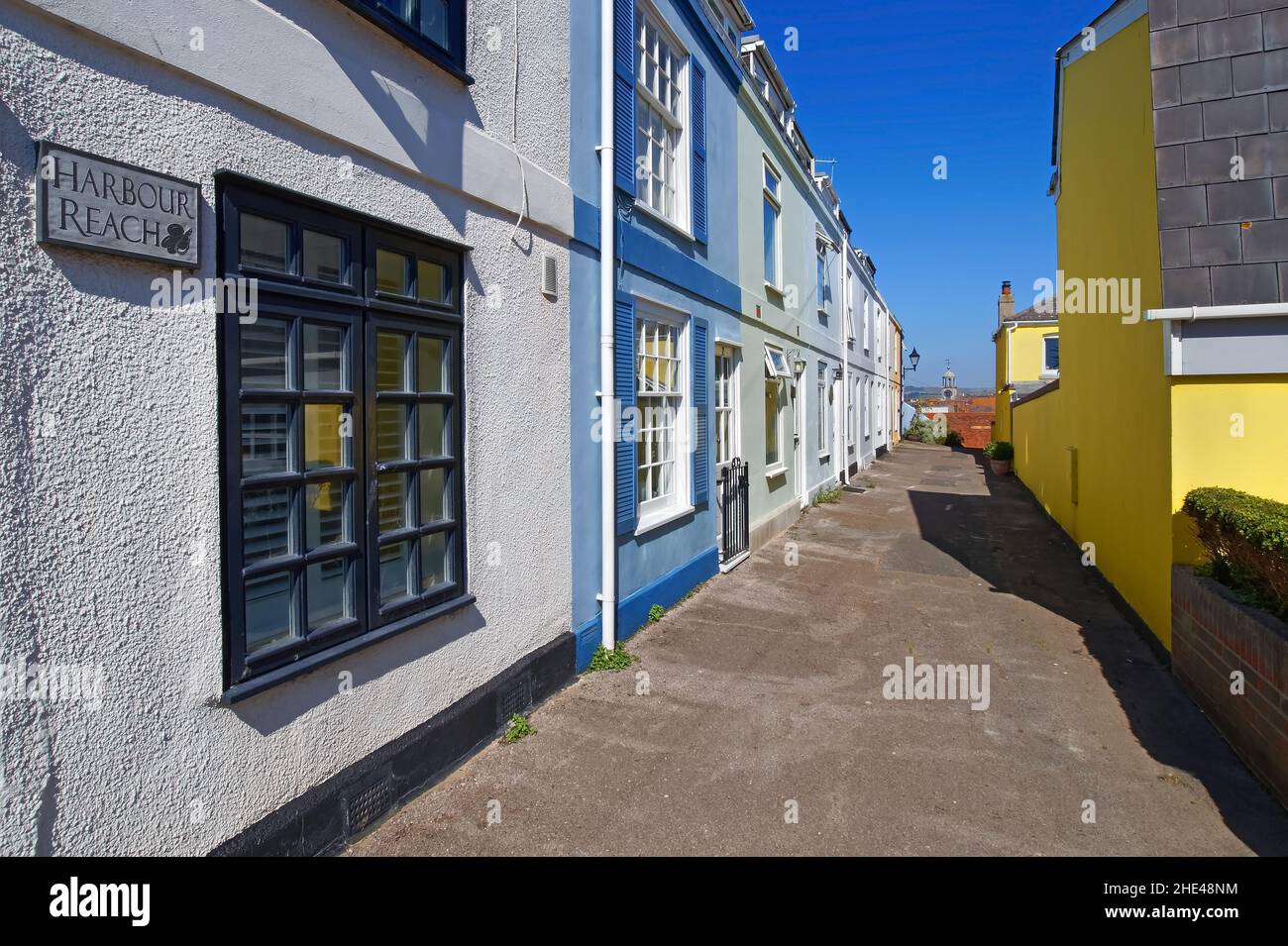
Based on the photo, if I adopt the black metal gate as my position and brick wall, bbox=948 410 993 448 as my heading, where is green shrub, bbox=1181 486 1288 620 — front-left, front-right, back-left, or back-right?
back-right

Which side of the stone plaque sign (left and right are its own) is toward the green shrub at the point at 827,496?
left

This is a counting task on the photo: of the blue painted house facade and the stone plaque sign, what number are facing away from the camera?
0

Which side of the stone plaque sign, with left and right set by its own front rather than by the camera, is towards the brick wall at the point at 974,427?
left

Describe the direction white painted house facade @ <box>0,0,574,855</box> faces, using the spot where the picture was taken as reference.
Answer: facing the viewer and to the right of the viewer

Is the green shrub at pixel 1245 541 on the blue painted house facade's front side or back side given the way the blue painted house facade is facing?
on the front side

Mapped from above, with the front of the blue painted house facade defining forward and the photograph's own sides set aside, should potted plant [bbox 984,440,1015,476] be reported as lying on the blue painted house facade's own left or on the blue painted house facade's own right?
on the blue painted house facade's own left

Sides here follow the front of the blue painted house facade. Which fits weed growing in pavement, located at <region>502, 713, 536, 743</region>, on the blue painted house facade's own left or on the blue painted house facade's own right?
on the blue painted house facade's own right
